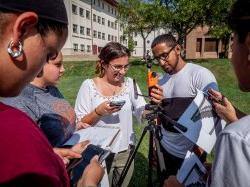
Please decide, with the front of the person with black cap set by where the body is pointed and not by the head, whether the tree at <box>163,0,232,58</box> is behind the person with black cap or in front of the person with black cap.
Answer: in front

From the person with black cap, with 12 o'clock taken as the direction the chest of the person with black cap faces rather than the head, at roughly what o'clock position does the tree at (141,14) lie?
The tree is roughly at 11 o'clock from the person with black cap.

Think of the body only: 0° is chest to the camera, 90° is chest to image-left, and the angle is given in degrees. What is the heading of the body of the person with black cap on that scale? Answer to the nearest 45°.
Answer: approximately 225°
